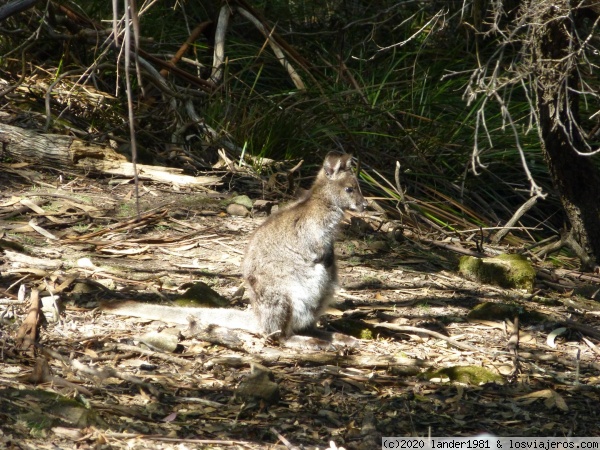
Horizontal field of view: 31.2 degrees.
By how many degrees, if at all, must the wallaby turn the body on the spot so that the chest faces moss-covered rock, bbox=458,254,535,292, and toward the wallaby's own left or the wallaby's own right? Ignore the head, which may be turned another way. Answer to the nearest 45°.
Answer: approximately 45° to the wallaby's own left

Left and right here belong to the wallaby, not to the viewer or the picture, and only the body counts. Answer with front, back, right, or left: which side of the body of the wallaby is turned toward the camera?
right

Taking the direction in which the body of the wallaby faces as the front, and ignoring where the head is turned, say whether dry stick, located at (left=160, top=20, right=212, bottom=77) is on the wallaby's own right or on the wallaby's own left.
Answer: on the wallaby's own left

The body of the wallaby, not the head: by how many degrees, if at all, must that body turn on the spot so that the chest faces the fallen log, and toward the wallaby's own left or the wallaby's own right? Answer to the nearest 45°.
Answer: approximately 135° to the wallaby's own left

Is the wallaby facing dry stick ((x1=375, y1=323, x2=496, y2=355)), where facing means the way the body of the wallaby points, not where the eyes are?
yes

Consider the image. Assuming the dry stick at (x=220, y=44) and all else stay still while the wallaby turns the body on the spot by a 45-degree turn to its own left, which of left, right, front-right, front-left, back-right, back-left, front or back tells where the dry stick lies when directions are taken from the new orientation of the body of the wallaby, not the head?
front-left
